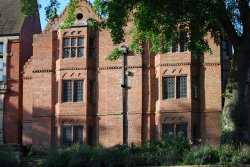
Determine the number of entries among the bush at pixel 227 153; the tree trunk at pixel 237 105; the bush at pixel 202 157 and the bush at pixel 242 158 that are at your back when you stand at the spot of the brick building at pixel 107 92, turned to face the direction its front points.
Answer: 0

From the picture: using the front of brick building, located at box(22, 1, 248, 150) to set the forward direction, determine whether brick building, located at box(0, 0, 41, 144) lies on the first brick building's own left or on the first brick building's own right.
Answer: on the first brick building's own right

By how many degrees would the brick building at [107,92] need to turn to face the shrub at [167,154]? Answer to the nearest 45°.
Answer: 0° — it already faces it

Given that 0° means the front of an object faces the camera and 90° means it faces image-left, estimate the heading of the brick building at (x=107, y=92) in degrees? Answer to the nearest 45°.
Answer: approximately 0°

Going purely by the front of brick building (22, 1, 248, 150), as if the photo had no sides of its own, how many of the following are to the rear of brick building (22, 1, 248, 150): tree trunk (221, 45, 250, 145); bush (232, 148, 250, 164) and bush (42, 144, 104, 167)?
0

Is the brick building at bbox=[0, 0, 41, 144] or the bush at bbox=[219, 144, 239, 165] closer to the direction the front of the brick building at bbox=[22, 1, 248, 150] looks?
the bush

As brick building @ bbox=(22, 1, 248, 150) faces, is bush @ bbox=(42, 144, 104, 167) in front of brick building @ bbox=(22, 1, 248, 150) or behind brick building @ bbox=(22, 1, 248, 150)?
in front

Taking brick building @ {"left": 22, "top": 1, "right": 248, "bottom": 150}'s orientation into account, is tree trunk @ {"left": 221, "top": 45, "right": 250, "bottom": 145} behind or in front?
in front
